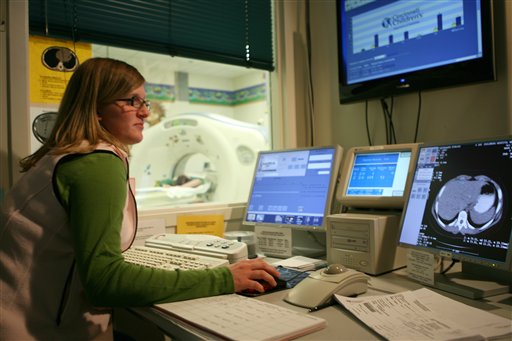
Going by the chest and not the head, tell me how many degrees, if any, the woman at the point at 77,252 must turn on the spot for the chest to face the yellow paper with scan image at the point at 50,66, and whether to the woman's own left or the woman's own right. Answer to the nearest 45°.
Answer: approximately 90° to the woman's own left

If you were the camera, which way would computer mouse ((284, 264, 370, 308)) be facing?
facing away from the viewer and to the right of the viewer

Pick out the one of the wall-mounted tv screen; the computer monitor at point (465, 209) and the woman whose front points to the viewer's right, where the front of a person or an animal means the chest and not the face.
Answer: the woman

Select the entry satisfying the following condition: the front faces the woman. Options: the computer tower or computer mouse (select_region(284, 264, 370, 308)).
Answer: the computer tower

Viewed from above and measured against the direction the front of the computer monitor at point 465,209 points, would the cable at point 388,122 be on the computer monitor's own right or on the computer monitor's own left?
on the computer monitor's own right

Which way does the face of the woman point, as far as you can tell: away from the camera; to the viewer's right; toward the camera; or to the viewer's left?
to the viewer's right

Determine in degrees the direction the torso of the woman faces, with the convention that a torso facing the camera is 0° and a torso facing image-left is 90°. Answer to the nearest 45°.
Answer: approximately 270°
